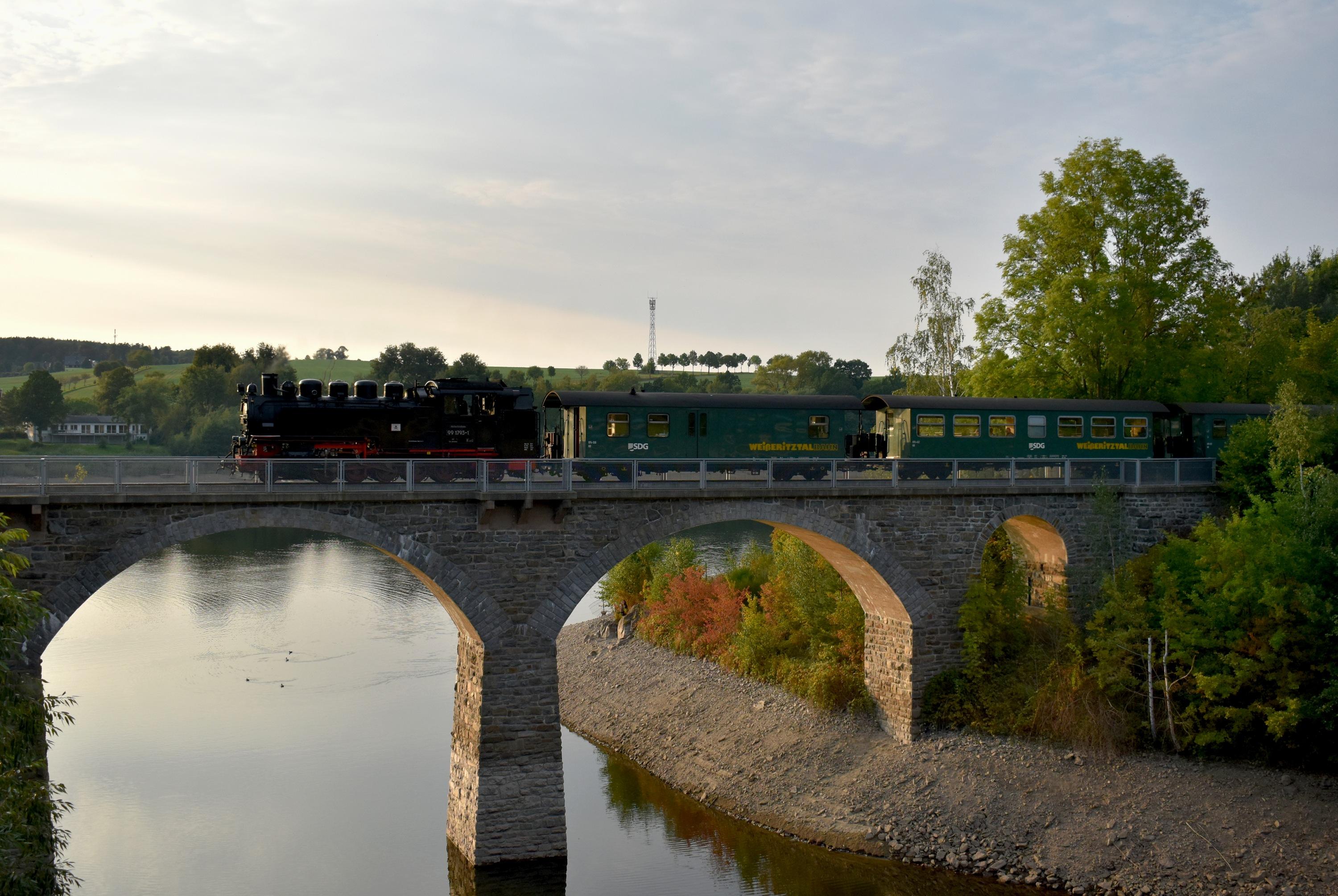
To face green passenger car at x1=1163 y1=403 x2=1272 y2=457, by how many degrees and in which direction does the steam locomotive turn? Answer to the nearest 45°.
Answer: approximately 180°

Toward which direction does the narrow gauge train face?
to the viewer's left

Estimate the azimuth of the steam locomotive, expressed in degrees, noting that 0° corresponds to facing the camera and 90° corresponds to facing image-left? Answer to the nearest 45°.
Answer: approximately 90°

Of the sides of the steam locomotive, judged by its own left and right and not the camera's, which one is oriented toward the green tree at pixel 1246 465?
back

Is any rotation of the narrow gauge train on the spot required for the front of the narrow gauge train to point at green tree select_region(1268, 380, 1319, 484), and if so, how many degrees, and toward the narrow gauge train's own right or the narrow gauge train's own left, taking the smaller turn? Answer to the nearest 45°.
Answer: approximately 180°

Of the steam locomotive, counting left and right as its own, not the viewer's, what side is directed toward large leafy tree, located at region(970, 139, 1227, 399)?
back

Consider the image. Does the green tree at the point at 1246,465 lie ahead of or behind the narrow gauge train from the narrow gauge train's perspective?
behind

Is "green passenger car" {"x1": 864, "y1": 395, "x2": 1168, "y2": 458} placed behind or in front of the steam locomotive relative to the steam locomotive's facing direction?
behind

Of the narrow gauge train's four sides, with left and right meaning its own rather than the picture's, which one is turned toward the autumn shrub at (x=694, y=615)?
right

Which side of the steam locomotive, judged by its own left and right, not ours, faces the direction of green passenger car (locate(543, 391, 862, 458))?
back
